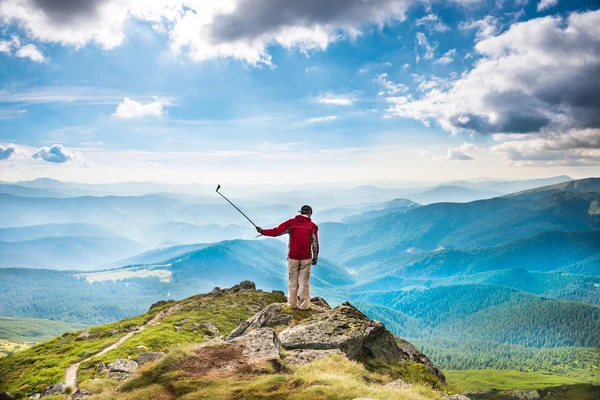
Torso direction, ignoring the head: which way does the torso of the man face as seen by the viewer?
away from the camera

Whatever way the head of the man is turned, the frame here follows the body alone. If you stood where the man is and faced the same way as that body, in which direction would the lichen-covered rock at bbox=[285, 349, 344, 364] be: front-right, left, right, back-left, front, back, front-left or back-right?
back
